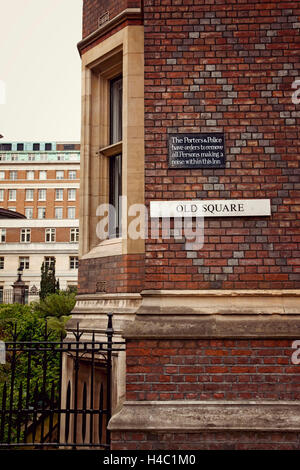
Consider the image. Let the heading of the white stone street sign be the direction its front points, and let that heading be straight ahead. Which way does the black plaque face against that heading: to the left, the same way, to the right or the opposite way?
the same way

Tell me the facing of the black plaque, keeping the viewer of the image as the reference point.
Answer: facing the viewer

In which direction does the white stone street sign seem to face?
toward the camera

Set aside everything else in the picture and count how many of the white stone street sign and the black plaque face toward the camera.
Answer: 2
